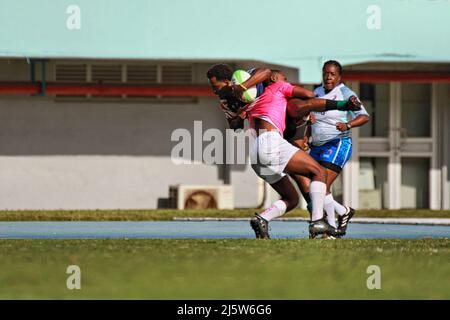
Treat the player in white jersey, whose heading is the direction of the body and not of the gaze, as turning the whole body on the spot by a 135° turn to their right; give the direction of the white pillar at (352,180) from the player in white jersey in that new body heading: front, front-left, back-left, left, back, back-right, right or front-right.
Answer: front

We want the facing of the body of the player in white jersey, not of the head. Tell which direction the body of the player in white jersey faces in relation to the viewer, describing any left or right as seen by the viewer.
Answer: facing the viewer and to the left of the viewer

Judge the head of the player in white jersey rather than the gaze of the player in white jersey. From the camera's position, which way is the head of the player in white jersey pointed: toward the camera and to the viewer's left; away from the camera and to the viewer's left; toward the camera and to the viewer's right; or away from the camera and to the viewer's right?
toward the camera and to the viewer's left
